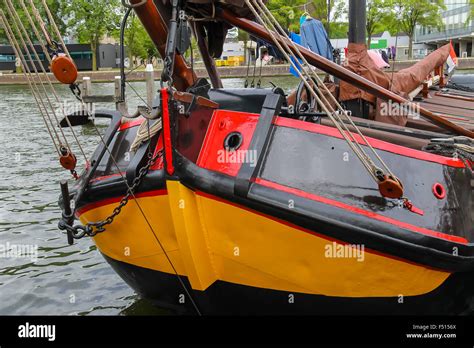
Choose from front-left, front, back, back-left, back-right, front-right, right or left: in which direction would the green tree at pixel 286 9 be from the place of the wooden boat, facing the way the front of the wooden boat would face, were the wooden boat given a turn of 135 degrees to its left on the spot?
left

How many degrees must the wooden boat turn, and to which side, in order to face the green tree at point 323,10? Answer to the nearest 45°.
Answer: approximately 135° to its right

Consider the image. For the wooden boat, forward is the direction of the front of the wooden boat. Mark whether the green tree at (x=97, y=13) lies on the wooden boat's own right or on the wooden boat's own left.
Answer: on the wooden boat's own right

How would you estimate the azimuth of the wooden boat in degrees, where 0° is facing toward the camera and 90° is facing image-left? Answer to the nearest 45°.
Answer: approximately 45°
